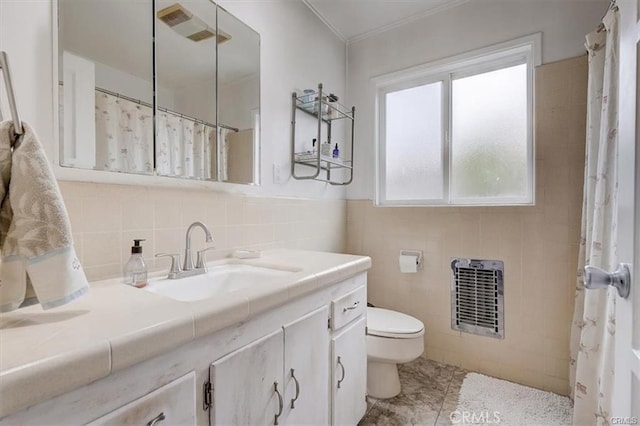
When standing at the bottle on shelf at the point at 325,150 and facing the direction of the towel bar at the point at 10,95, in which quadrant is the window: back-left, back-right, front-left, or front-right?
back-left

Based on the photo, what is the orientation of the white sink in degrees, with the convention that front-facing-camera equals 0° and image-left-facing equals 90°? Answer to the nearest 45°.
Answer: approximately 315°

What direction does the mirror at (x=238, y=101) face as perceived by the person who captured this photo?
facing the viewer and to the right of the viewer

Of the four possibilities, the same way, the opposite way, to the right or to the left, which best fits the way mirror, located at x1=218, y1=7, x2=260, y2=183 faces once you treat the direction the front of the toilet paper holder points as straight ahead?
to the left

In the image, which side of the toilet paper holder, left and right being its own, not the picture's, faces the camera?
front

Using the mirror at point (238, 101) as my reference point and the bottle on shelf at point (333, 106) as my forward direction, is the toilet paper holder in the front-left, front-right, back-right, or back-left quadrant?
front-right

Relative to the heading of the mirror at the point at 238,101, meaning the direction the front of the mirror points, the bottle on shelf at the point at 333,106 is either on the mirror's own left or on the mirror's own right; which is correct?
on the mirror's own left

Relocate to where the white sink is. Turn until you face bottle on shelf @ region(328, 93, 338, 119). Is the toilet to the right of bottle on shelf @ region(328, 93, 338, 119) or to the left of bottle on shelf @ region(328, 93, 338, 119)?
right

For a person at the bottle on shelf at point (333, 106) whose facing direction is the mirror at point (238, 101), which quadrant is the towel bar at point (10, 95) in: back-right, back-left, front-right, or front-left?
front-left

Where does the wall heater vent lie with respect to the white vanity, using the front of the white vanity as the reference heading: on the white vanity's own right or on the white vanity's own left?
on the white vanity's own left

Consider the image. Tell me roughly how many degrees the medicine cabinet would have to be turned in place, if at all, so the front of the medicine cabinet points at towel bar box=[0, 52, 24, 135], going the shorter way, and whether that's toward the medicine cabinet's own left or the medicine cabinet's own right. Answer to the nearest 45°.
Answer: approximately 90° to the medicine cabinet's own right
